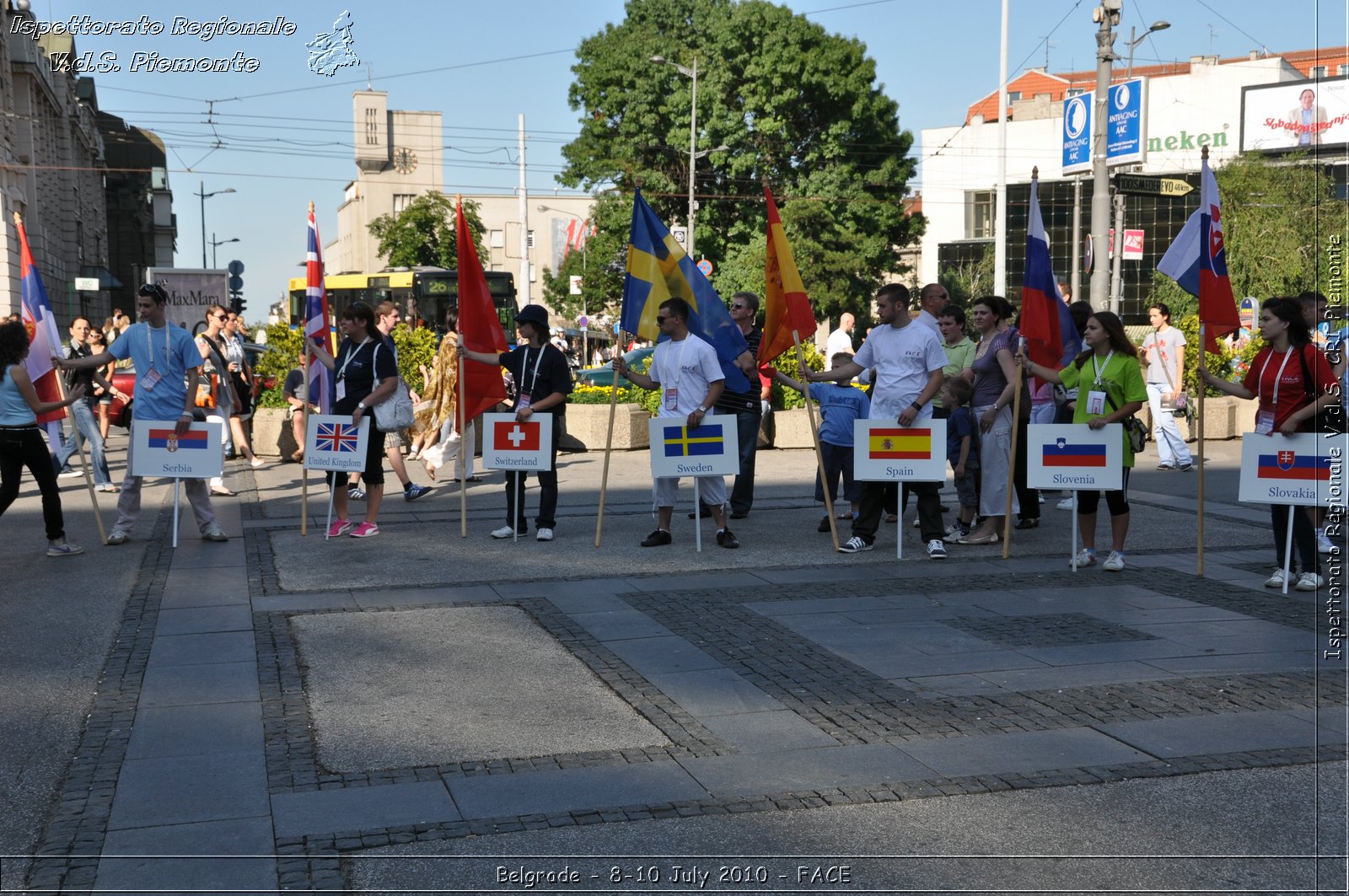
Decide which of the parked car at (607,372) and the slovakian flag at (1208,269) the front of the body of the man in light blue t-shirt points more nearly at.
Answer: the slovakian flag

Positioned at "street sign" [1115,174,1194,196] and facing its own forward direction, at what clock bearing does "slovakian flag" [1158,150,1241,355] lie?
The slovakian flag is roughly at 12 o'clock from the street sign.

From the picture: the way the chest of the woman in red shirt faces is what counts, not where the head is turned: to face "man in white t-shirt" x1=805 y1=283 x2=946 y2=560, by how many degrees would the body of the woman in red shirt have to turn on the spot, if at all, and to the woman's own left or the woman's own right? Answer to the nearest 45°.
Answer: approximately 45° to the woman's own right

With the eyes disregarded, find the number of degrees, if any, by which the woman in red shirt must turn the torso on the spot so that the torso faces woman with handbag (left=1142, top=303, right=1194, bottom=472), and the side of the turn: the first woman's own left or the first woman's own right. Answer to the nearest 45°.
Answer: approximately 135° to the first woman's own right

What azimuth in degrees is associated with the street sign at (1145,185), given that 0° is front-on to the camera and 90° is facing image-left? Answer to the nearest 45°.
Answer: approximately 0°

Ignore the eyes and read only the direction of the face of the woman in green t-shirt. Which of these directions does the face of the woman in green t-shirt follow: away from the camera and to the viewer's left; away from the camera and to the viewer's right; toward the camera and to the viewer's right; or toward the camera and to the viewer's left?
toward the camera and to the viewer's left

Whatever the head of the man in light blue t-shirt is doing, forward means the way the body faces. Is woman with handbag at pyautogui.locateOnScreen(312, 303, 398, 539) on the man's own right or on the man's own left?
on the man's own left

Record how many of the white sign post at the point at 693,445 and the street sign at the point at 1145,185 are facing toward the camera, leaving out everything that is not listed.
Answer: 2
